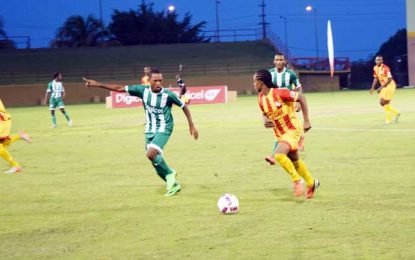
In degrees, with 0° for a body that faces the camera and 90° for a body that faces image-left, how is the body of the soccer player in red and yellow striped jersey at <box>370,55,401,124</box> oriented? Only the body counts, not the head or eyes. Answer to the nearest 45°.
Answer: approximately 45°

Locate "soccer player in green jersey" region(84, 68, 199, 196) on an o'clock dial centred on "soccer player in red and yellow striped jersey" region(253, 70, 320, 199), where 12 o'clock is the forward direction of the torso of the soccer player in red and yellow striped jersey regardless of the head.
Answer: The soccer player in green jersey is roughly at 2 o'clock from the soccer player in red and yellow striped jersey.

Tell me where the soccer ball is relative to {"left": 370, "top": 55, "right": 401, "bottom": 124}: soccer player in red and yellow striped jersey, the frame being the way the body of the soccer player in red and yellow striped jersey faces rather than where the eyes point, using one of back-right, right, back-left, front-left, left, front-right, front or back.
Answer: front-left

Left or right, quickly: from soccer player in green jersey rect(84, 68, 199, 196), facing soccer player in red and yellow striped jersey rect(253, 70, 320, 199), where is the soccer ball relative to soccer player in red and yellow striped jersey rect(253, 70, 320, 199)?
right

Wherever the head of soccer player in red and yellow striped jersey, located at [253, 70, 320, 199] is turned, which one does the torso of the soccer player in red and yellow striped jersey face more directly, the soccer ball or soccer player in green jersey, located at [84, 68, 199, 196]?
the soccer ball

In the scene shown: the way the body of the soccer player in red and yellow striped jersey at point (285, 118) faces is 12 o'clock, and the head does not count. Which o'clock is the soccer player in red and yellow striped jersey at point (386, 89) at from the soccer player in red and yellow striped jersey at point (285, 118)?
the soccer player in red and yellow striped jersey at point (386, 89) is roughly at 5 o'clock from the soccer player in red and yellow striped jersey at point (285, 118).

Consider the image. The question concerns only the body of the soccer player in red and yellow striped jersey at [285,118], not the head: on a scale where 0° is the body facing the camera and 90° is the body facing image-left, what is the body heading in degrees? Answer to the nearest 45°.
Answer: approximately 45°

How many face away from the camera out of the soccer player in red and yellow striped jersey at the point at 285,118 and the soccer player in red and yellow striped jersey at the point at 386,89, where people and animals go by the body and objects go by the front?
0

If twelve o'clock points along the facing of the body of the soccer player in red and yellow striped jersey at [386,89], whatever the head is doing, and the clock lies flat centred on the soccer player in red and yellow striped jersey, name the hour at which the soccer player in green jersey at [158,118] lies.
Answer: The soccer player in green jersey is roughly at 11 o'clock from the soccer player in red and yellow striped jersey.

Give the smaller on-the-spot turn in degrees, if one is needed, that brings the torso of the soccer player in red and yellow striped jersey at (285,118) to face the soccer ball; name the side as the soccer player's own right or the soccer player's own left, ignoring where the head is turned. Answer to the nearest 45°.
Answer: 0° — they already face it
